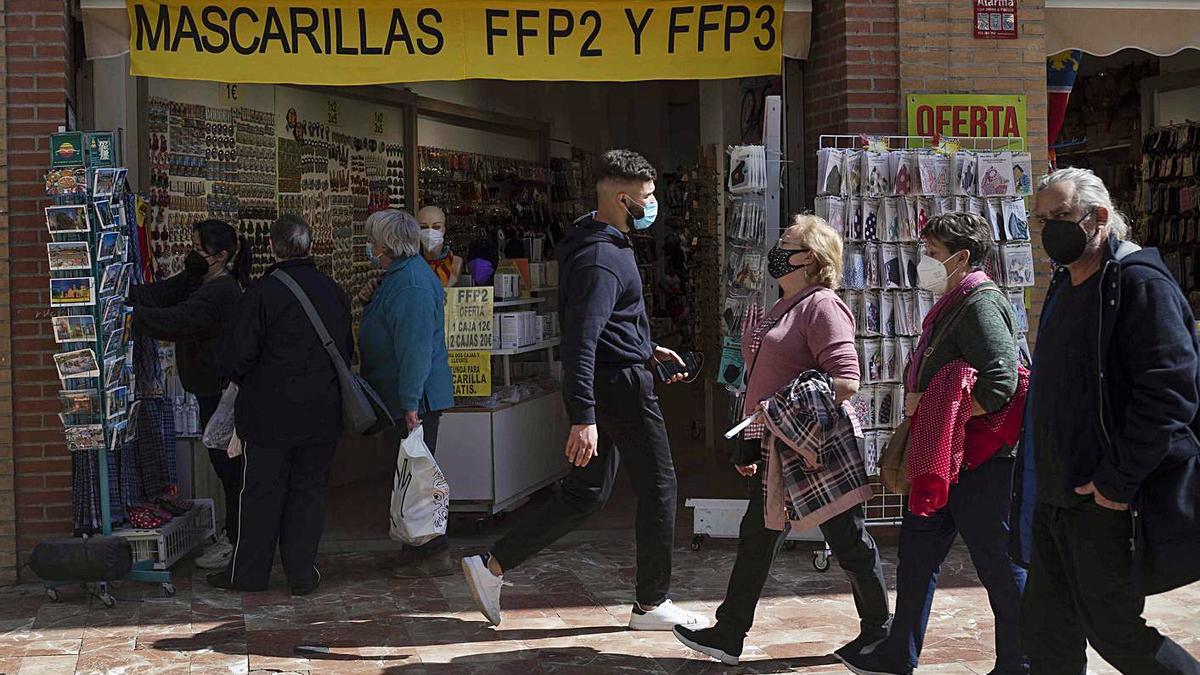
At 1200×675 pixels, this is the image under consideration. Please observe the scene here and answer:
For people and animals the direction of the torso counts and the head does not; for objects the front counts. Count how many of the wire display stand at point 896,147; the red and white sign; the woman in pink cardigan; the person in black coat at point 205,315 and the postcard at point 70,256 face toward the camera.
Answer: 3

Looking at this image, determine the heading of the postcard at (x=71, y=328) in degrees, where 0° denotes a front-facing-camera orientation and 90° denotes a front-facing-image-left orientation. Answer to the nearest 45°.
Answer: approximately 0°

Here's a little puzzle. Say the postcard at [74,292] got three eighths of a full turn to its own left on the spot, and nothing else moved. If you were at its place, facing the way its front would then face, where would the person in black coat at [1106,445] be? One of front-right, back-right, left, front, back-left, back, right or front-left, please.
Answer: right

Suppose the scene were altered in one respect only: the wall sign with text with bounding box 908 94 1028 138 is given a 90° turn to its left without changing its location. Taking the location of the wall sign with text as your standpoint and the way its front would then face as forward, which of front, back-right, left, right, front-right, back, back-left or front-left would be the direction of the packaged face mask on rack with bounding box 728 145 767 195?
back-right

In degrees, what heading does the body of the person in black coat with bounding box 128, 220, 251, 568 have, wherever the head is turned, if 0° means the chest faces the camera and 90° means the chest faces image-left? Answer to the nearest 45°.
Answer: approximately 90°

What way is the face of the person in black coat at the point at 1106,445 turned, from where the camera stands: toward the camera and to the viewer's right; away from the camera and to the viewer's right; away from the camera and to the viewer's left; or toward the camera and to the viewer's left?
toward the camera and to the viewer's left

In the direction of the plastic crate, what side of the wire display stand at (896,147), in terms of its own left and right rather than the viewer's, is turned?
right

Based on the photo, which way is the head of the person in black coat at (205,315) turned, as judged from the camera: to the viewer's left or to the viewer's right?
to the viewer's left

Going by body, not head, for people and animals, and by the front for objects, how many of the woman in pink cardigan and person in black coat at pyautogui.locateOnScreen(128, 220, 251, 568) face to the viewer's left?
2

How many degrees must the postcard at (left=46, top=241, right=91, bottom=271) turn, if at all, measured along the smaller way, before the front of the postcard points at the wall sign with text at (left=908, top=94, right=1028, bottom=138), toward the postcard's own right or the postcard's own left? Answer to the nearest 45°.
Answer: approximately 90° to the postcard's own left

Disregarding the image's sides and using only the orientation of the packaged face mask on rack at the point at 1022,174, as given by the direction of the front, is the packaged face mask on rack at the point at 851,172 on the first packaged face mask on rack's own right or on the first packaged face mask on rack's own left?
on the first packaged face mask on rack's own right

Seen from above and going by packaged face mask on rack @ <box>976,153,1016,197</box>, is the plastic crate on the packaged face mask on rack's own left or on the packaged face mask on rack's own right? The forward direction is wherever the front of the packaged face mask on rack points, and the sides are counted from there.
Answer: on the packaged face mask on rack's own right
